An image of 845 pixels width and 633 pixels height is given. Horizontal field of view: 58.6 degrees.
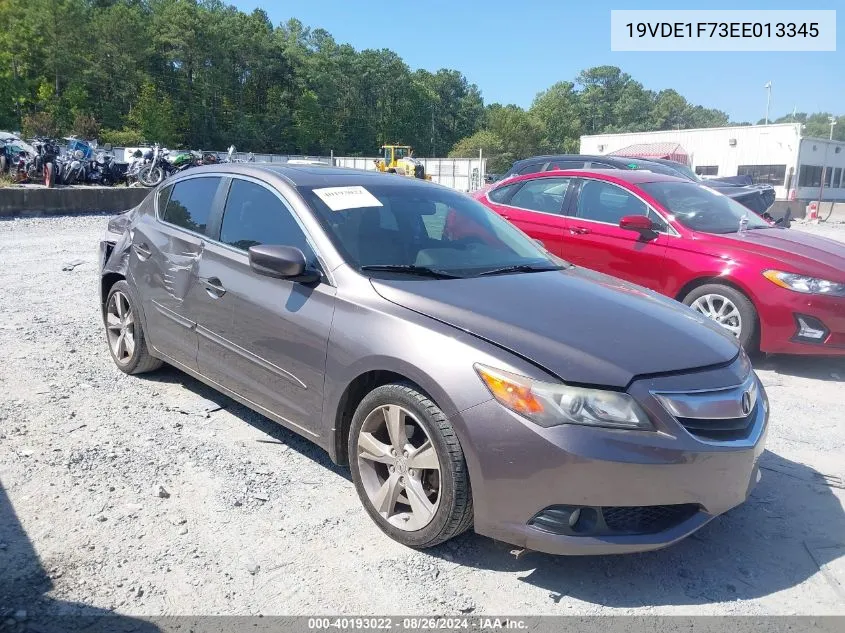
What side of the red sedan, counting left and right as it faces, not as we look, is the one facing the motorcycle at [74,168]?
back

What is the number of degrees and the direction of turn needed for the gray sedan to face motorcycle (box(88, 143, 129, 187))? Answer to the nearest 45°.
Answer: approximately 180°

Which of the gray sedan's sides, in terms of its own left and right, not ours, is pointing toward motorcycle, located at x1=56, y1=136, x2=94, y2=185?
back

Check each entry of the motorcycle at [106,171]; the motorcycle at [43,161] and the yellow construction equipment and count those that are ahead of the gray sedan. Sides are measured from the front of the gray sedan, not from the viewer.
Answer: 0

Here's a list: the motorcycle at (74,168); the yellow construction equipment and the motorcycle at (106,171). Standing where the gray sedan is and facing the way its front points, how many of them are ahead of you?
0

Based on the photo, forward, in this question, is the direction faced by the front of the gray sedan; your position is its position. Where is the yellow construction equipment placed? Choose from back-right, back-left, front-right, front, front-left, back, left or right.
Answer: back-left

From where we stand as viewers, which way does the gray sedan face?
facing the viewer and to the right of the viewer

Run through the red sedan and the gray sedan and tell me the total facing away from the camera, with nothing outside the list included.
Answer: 0

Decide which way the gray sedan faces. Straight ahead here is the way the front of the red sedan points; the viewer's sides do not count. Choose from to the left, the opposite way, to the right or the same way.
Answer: the same way

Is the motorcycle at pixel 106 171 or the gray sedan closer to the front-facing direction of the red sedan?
the gray sedan

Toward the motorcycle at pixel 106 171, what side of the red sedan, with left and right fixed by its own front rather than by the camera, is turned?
back

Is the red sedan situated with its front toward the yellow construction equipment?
no

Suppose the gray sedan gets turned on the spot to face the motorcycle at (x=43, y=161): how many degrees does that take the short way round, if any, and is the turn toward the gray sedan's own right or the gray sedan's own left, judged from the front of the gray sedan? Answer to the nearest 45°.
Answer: approximately 180°

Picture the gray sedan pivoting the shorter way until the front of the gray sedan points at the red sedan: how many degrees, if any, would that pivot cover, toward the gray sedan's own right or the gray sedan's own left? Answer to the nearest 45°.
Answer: approximately 90° to the gray sedan's own left
